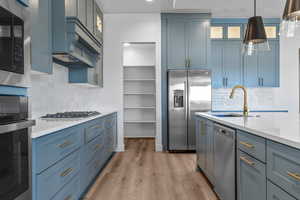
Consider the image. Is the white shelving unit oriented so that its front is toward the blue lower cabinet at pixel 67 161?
yes

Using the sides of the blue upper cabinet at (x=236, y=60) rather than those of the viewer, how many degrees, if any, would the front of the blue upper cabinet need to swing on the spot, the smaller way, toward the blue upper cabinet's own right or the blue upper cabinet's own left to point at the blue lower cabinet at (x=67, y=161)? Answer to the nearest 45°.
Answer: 0° — it already faces it

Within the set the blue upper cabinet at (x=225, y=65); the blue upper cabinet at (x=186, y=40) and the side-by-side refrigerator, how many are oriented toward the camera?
3

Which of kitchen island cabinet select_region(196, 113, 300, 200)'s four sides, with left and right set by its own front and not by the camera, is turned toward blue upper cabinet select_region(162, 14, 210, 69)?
right

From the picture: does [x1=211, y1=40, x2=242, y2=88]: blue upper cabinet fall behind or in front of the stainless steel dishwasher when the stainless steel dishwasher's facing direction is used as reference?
behind

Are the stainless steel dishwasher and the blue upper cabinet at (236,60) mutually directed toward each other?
no

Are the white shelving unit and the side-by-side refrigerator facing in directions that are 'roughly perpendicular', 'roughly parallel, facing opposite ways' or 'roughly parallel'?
roughly parallel

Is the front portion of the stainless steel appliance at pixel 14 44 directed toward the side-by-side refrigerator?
no

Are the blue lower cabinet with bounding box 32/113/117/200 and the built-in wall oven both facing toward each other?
no

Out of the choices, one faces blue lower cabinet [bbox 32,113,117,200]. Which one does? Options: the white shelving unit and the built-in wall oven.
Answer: the white shelving unit

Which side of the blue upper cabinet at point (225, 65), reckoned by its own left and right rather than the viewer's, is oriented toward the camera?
front

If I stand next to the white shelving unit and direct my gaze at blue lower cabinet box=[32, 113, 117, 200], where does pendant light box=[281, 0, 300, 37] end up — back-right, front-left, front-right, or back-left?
front-left

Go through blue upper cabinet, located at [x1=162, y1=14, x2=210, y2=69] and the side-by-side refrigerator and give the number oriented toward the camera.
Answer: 2

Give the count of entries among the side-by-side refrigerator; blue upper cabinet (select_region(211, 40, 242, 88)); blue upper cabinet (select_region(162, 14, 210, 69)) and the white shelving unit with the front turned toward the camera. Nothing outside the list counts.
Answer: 4

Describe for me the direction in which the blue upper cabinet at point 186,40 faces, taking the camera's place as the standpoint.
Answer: facing the viewer

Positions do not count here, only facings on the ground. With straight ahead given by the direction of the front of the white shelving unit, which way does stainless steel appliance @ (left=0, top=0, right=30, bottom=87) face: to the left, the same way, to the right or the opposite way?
to the left

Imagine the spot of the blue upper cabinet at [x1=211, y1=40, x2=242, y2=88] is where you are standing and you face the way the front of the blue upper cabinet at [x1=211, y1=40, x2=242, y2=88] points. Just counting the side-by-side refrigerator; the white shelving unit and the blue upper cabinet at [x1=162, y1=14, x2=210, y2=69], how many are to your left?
0

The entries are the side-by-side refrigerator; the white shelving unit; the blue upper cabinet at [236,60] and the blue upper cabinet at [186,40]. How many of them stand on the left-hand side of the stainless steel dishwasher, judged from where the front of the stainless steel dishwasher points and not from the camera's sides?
0

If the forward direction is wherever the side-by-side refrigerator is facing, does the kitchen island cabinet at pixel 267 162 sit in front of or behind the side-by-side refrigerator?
in front

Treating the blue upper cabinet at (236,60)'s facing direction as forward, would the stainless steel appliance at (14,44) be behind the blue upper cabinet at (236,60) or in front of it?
in front
